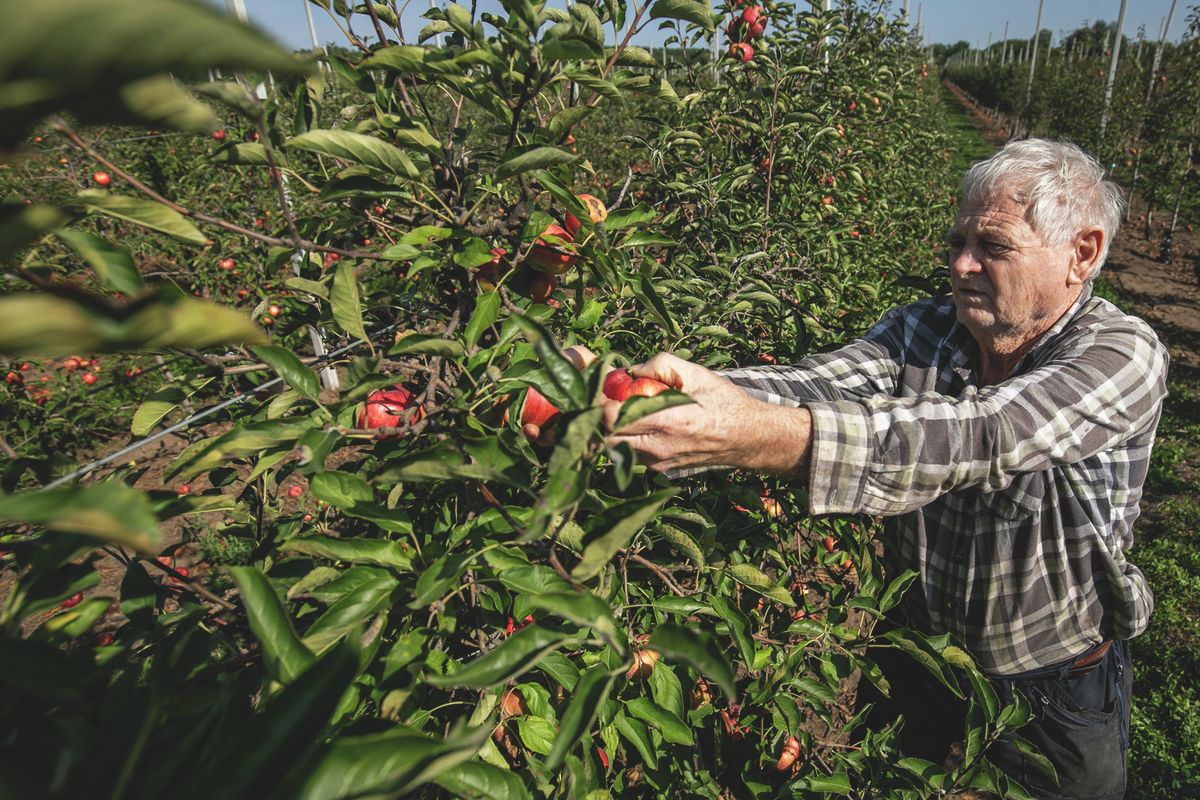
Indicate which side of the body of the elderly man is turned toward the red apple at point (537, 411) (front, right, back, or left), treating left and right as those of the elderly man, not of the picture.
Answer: front

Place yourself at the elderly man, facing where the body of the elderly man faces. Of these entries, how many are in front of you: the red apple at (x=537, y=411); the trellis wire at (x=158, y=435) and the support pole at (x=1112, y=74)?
2

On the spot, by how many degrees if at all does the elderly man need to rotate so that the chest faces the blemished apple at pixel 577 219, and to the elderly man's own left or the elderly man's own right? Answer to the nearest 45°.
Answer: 0° — they already face it

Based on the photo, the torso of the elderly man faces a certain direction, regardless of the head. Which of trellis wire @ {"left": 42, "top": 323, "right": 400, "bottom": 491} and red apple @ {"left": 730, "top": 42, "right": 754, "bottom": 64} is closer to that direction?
the trellis wire

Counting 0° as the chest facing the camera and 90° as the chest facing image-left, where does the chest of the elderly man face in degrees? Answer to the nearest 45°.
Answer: approximately 45°

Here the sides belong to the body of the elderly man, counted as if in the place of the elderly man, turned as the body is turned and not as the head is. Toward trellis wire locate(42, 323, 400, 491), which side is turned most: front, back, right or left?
front

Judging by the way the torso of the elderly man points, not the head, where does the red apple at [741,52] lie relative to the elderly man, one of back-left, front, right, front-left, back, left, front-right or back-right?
right

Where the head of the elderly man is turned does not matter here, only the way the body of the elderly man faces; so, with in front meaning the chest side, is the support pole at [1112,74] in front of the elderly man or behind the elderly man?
behind
